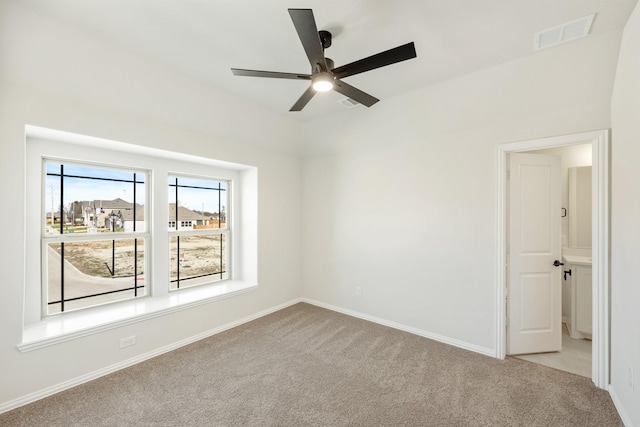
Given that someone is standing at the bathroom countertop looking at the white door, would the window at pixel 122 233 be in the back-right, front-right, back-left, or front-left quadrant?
front-right

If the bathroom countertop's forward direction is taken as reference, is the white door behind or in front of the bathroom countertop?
in front

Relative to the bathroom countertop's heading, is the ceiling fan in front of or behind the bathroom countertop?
in front
